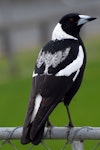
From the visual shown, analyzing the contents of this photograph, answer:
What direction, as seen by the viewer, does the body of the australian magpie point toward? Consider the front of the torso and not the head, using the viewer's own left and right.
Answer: facing away from the viewer and to the right of the viewer
